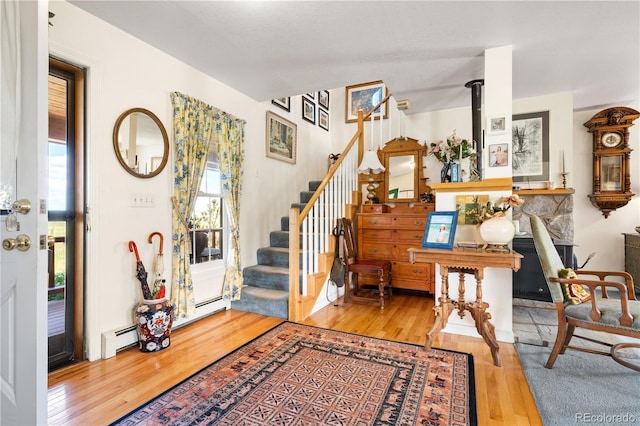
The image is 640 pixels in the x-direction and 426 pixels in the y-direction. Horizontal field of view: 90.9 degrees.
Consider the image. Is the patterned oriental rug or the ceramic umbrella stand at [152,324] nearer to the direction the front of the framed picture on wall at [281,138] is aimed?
the patterned oriental rug

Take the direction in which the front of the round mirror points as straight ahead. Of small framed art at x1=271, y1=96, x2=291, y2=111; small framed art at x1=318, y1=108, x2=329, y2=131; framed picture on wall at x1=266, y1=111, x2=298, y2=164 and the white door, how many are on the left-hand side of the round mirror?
3

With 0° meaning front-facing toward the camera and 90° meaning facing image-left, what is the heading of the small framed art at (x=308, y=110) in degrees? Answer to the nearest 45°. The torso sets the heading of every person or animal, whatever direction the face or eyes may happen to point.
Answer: approximately 315°

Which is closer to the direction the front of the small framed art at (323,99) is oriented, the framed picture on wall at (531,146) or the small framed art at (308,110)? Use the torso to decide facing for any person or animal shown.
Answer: the framed picture on wall

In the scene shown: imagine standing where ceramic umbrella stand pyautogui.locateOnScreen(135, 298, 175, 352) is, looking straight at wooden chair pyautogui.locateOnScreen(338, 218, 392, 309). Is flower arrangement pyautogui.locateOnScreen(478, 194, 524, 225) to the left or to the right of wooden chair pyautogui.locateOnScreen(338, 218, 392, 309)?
right

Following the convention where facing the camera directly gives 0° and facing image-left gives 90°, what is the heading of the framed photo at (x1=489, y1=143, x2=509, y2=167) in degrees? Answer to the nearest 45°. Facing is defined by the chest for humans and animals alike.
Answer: approximately 0°

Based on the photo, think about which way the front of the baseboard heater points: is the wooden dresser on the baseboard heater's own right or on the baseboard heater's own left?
on the baseboard heater's own left

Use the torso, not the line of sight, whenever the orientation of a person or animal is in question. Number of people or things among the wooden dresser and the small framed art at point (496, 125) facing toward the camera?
2

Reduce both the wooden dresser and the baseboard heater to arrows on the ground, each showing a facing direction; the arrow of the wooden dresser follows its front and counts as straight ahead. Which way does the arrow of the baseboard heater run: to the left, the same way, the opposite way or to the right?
to the left
